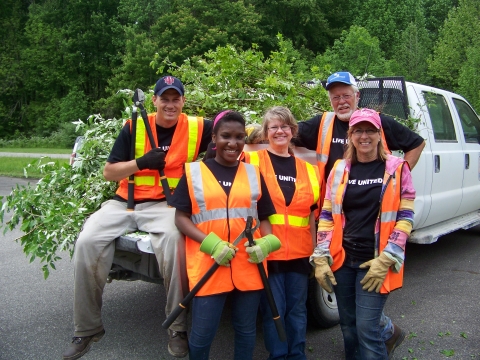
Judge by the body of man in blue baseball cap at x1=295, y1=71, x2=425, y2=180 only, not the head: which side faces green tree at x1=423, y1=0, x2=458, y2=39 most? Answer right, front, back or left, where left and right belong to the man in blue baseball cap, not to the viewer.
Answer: back

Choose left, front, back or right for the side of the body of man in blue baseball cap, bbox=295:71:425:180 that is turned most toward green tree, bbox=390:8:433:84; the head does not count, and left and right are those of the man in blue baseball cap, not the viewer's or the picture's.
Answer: back

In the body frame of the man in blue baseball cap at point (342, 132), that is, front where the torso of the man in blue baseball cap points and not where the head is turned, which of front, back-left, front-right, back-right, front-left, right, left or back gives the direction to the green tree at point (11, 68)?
back-right

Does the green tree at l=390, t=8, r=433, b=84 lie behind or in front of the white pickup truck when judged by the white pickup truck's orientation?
in front

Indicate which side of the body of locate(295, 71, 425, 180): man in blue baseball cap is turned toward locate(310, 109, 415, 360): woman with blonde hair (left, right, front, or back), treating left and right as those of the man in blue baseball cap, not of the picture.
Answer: front

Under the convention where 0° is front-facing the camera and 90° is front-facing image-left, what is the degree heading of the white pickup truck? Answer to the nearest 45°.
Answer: approximately 225°

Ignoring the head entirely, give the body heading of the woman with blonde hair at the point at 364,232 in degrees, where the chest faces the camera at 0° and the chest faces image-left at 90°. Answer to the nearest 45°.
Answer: approximately 0°

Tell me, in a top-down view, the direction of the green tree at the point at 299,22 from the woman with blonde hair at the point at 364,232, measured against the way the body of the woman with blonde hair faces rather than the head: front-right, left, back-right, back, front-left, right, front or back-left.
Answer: back
